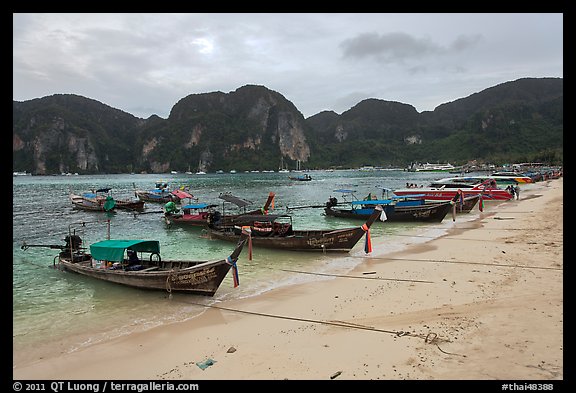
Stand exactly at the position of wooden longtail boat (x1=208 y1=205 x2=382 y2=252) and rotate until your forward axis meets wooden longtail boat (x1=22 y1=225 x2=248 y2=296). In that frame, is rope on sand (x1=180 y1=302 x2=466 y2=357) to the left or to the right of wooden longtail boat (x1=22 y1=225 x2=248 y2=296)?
left

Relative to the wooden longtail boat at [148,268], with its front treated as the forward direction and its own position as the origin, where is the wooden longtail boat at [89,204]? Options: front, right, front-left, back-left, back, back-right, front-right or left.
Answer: back-left

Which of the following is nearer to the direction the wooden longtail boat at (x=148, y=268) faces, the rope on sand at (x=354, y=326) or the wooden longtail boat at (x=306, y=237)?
the rope on sand

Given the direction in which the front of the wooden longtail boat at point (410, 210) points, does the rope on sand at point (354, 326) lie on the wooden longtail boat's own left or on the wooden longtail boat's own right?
on the wooden longtail boat's own right

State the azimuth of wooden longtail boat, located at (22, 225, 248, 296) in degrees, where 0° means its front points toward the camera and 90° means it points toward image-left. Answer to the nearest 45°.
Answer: approximately 315°

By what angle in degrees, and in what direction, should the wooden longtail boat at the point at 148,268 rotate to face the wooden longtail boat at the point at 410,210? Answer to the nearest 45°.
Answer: approximately 90° to its left

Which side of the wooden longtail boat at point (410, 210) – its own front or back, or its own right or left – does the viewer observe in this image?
right
